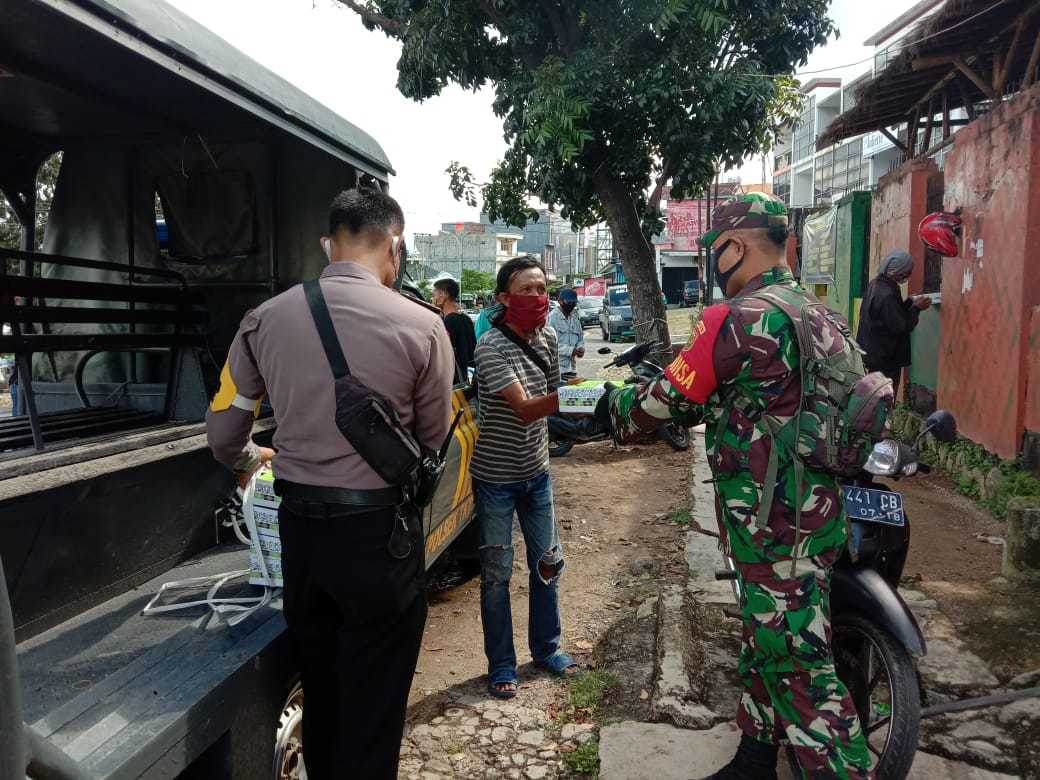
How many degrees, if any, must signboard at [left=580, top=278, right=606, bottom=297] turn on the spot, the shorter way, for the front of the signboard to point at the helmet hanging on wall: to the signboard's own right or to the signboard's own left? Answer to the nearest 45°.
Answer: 0° — it already faces it

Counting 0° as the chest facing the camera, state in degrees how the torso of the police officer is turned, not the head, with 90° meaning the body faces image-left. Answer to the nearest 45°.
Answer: approximately 180°

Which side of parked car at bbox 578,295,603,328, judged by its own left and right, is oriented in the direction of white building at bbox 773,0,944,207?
left

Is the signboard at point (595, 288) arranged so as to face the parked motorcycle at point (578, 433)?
yes

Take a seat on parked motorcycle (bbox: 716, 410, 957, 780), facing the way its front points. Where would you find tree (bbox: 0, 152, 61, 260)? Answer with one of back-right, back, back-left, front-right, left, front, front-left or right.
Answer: back-right

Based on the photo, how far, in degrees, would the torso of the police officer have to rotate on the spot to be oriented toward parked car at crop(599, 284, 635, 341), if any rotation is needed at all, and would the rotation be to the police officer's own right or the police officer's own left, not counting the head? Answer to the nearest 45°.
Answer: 0° — they already face it

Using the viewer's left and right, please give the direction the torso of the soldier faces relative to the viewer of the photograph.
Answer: facing to the left of the viewer

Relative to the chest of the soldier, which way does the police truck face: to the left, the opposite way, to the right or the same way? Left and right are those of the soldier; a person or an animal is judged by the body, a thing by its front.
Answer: to the right

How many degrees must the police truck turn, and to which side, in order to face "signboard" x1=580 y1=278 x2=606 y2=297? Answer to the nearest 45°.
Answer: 0° — it already faces it

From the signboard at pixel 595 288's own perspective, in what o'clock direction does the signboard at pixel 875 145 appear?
the signboard at pixel 875 145 is roughly at 11 o'clock from the signboard at pixel 595 288.
